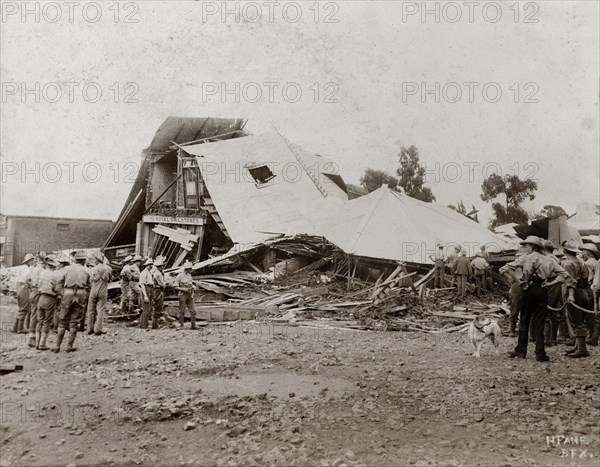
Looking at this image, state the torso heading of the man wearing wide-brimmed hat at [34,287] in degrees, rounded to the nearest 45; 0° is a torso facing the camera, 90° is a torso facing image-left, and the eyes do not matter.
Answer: approximately 225°

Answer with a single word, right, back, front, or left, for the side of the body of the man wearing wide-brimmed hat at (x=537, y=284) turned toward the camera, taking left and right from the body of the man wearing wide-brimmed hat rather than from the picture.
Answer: back

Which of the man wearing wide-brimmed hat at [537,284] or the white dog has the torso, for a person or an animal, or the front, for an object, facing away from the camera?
the man wearing wide-brimmed hat

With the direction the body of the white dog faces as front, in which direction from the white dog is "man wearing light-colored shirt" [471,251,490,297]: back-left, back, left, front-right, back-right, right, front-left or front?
back-right

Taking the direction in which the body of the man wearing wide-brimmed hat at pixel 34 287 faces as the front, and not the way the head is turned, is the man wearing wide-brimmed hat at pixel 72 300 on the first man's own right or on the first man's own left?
on the first man's own right

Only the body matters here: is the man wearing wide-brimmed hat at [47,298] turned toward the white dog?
no

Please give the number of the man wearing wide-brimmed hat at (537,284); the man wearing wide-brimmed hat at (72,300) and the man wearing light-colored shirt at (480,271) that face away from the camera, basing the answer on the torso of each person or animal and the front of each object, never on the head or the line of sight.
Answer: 3

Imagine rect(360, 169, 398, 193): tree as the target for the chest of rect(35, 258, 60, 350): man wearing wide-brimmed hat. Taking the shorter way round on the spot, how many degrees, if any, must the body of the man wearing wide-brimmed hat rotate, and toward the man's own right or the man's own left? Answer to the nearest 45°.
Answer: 0° — they already face it

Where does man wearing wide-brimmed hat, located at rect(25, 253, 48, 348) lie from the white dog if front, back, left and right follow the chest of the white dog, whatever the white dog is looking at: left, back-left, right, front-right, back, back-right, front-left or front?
front-right

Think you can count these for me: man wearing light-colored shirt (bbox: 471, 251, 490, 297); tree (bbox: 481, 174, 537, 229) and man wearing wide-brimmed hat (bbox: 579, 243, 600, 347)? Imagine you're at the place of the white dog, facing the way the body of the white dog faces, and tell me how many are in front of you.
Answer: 0

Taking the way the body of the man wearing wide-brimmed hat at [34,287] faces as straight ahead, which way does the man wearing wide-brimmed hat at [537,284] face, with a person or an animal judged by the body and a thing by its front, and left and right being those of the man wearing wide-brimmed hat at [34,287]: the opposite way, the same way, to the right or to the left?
the same way

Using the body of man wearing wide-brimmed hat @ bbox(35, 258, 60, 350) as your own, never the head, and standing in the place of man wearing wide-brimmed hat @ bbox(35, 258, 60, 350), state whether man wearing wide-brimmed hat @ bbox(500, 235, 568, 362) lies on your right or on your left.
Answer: on your right

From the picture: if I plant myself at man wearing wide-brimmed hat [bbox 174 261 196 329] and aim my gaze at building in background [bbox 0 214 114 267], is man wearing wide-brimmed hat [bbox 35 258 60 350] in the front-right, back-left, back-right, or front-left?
back-left

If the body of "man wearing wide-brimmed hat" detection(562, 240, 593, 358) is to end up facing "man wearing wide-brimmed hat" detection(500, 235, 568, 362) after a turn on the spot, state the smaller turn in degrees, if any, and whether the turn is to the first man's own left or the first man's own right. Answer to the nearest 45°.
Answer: approximately 90° to the first man's own left
